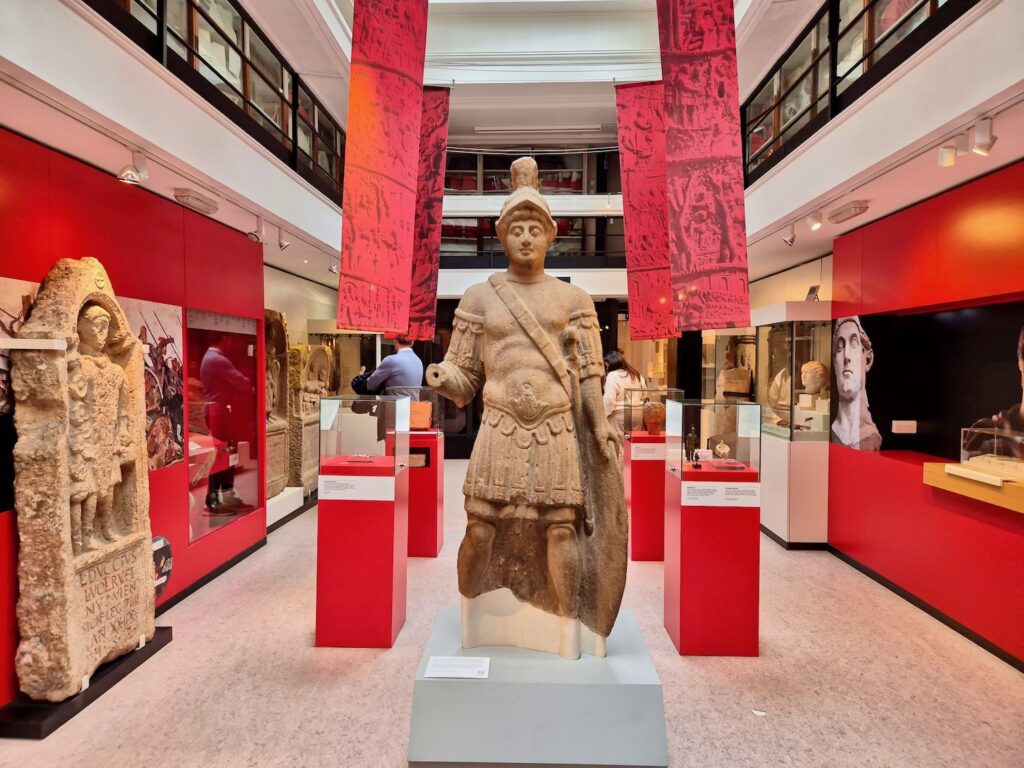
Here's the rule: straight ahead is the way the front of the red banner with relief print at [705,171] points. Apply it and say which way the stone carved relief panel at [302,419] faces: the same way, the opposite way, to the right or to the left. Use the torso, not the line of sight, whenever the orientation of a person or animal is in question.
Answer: to the left

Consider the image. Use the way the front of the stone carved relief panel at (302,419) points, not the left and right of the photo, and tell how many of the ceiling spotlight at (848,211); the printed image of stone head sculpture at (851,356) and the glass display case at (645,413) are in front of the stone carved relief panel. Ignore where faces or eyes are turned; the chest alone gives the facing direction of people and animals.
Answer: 3

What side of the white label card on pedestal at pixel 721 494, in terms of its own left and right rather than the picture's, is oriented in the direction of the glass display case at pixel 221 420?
right

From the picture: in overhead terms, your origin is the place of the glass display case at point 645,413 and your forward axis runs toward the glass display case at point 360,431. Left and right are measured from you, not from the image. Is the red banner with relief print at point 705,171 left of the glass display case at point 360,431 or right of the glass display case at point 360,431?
left

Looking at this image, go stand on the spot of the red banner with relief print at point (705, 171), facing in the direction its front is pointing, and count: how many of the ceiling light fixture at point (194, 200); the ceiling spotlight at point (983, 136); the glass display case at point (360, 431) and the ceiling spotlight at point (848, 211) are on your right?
2

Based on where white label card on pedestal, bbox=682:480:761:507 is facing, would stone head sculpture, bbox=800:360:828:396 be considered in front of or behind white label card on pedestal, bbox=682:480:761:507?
behind

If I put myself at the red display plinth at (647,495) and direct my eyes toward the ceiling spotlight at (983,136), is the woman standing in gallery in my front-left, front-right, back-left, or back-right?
back-left

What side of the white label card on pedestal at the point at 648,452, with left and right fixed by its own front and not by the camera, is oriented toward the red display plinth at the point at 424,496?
right

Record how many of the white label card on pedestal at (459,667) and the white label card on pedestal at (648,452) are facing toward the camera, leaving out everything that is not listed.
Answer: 2
